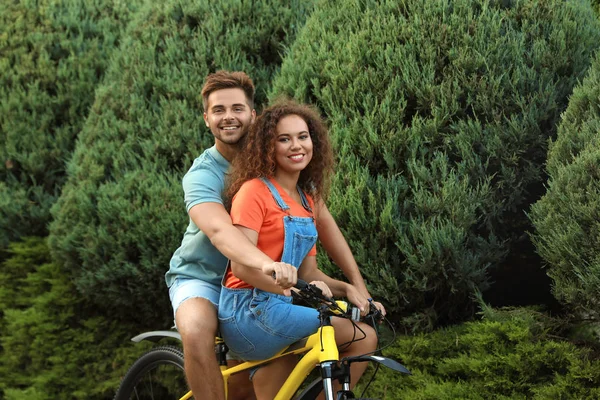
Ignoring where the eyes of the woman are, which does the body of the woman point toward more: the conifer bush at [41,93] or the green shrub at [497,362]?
the green shrub

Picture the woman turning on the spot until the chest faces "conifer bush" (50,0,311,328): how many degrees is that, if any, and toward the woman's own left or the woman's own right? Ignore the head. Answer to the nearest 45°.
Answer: approximately 135° to the woman's own left

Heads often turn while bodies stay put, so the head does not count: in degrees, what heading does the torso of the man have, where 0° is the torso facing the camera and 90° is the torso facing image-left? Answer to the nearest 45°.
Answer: approximately 315°

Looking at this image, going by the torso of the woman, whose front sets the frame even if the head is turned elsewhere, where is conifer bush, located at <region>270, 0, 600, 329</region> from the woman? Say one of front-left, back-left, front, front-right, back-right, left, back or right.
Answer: left

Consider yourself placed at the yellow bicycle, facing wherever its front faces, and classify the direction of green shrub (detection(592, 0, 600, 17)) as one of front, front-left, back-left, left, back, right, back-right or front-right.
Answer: left

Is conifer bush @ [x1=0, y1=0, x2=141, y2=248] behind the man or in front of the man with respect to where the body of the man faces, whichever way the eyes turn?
behind

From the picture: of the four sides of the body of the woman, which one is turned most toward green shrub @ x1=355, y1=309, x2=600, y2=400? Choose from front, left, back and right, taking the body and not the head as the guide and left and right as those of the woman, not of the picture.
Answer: left

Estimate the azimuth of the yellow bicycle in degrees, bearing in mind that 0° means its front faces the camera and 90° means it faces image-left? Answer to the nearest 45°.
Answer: approximately 315°
